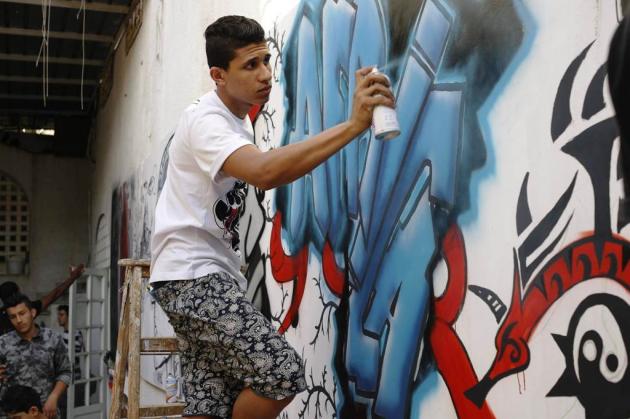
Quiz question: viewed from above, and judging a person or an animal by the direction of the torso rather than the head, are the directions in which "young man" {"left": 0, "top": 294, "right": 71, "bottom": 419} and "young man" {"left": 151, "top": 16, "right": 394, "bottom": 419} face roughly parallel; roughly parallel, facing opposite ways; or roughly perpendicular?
roughly perpendicular

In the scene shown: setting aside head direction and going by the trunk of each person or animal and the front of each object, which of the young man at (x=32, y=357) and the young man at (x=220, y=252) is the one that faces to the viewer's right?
the young man at (x=220, y=252)

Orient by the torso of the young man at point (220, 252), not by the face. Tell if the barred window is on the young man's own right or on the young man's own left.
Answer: on the young man's own left

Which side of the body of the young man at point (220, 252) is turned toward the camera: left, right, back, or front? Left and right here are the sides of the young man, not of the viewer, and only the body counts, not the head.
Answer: right

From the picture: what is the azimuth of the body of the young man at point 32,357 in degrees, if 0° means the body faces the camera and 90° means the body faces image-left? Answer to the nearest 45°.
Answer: approximately 0°

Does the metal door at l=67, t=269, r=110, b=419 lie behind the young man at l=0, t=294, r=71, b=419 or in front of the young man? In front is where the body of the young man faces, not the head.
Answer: behind

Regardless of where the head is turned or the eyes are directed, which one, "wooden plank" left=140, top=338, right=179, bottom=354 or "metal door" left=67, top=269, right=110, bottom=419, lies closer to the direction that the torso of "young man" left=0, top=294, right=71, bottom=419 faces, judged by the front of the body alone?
the wooden plank

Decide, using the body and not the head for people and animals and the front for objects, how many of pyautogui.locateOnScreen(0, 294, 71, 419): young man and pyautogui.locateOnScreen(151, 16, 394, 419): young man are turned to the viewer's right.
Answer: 1

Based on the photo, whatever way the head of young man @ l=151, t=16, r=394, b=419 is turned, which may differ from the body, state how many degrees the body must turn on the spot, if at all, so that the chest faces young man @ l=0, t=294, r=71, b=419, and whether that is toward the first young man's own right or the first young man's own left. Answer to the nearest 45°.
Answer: approximately 135° to the first young man's own left
